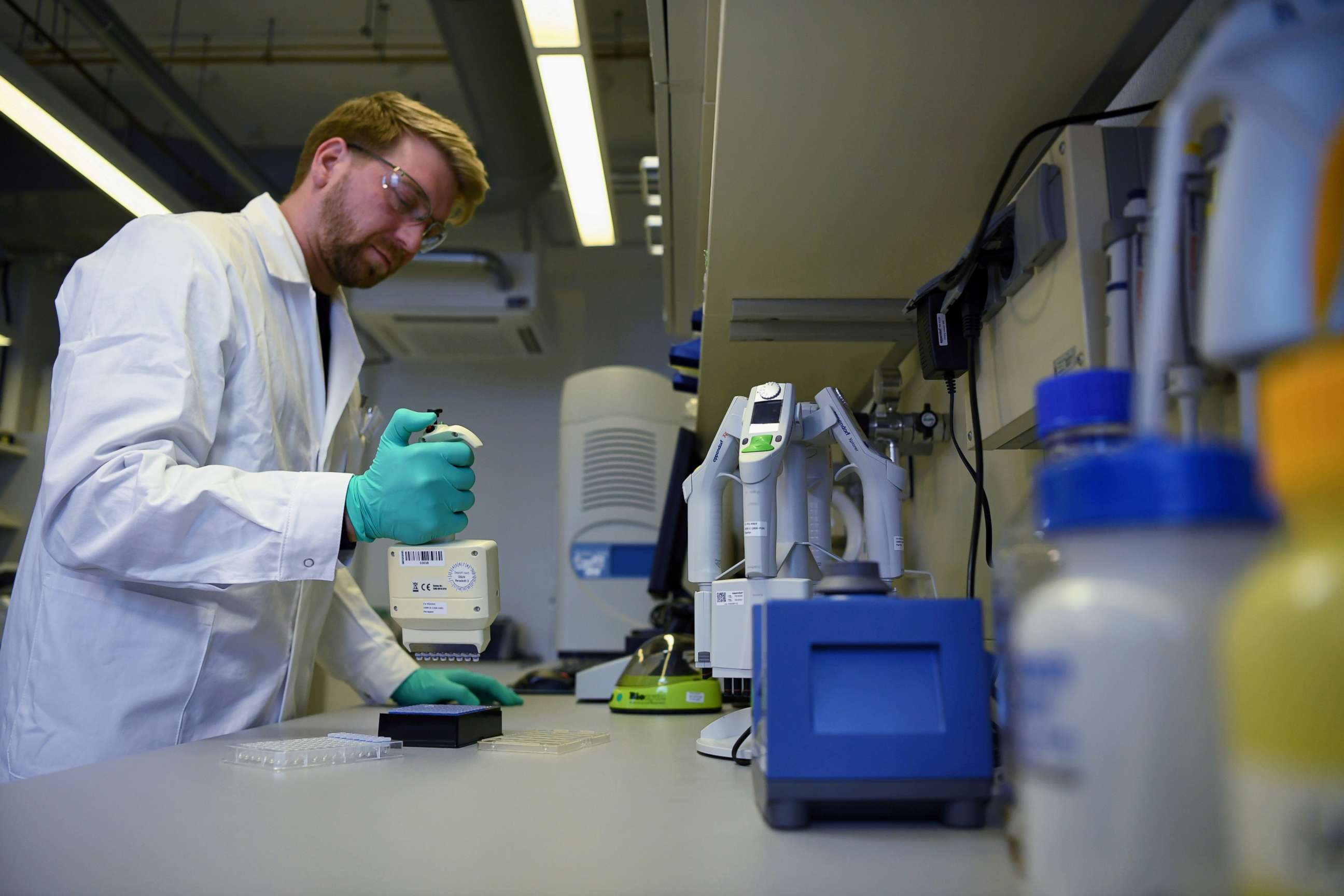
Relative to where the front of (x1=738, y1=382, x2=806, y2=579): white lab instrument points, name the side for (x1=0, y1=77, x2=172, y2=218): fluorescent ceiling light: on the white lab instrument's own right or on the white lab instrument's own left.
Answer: on the white lab instrument's own right

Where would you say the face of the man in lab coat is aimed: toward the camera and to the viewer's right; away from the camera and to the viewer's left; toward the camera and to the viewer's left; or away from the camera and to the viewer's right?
toward the camera and to the viewer's right

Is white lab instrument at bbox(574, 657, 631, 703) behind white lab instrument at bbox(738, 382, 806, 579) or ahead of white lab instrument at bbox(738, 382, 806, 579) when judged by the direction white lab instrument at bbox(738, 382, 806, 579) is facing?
behind

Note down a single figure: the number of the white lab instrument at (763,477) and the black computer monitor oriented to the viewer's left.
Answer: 1

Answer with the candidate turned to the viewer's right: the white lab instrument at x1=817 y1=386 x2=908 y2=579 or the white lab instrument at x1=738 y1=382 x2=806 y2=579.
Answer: the white lab instrument at x1=817 y1=386 x2=908 y2=579

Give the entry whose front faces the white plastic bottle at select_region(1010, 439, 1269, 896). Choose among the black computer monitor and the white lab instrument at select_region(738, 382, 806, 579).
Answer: the white lab instrument

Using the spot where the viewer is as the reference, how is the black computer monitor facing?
facing to the left of the viewer

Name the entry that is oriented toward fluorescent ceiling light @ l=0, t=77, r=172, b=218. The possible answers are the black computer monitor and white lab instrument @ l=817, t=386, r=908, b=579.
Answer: the black computer monitor

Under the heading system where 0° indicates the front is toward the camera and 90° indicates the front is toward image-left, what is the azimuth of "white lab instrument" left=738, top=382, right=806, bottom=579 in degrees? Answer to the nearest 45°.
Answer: approximately 0°
